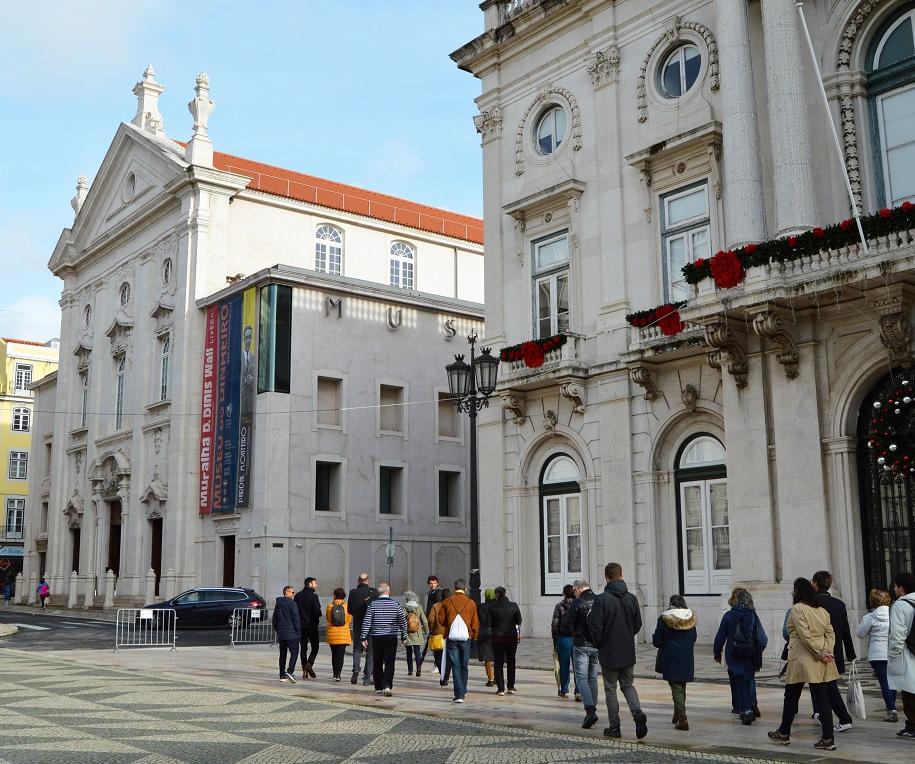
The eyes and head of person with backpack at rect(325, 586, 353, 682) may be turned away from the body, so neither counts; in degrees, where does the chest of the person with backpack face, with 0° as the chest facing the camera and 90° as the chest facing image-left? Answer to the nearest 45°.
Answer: approximately 180°

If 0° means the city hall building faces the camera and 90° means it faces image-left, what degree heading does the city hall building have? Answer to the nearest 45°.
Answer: approximately 45°

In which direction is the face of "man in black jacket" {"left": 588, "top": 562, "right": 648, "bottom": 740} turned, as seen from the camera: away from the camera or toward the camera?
away from the camera

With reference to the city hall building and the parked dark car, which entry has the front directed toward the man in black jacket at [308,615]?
the city hall building

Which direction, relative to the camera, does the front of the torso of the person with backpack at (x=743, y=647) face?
away from the camera

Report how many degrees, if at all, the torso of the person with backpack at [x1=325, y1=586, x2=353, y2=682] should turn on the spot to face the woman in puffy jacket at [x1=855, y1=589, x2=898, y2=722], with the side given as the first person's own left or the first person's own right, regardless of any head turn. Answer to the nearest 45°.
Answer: approximately 135° to the first person's own right

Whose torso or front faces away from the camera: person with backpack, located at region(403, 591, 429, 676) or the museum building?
the person with backpack

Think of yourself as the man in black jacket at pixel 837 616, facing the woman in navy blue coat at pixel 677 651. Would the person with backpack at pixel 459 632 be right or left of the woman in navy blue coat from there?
right

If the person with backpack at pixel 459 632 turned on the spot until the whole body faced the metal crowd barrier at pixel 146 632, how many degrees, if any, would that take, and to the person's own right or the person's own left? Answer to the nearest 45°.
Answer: approximately 45° to the person's own left

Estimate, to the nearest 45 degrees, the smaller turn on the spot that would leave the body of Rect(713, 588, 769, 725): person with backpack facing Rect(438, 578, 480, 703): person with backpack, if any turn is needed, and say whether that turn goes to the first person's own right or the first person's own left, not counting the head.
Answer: approximately 45° to the first person's own left

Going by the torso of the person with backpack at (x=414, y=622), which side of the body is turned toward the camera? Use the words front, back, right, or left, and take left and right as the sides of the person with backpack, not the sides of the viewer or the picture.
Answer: back

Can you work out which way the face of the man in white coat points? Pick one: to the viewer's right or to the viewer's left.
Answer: to the viewer's left
